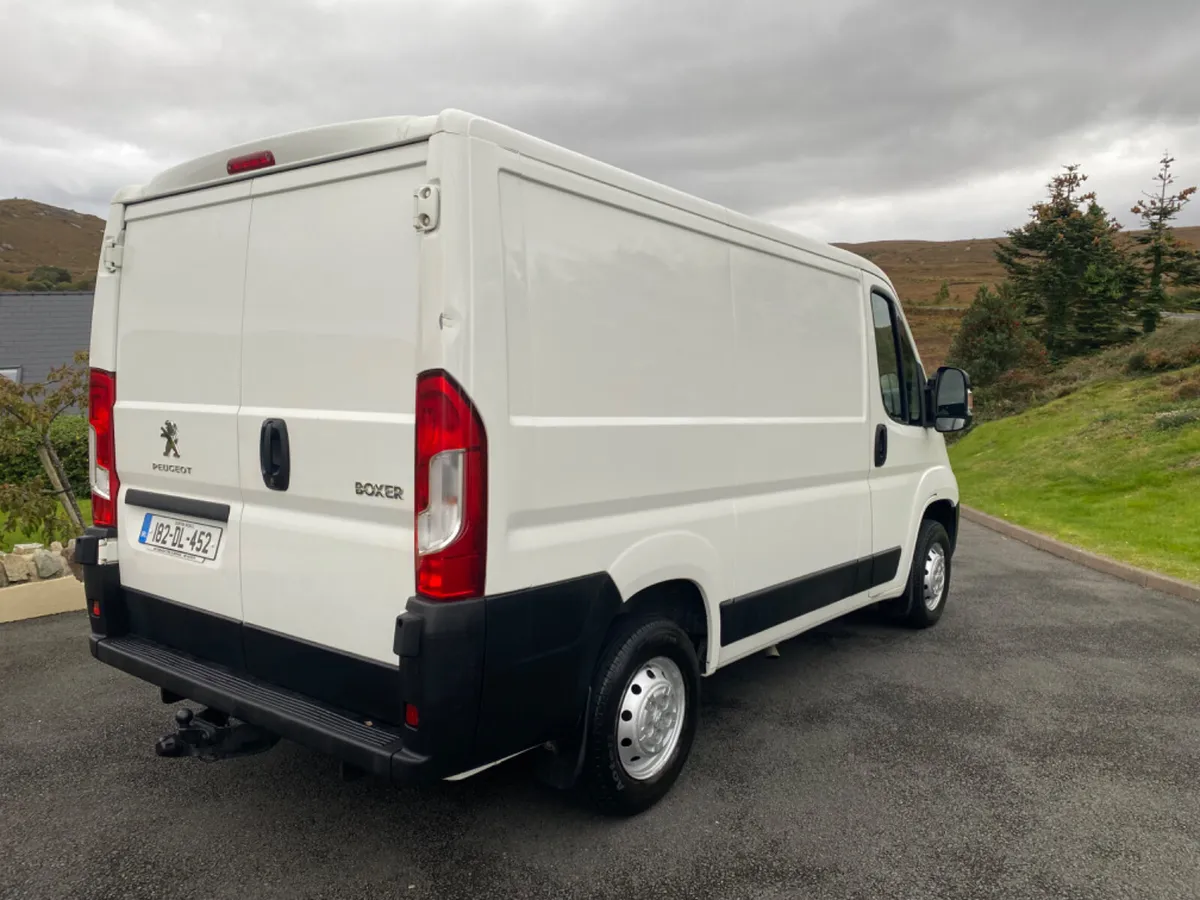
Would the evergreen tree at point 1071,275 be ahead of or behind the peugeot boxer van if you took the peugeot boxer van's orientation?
ahead

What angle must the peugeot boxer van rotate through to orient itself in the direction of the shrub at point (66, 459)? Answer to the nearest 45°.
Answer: approximately 90° to its left

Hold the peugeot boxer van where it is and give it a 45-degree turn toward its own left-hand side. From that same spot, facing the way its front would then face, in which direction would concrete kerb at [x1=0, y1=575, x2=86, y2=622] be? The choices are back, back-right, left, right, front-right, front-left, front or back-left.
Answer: front-left

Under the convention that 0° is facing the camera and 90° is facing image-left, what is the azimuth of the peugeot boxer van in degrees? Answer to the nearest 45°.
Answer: approximately 225°

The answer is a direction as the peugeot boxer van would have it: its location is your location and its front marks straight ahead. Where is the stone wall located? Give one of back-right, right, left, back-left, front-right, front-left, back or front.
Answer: left

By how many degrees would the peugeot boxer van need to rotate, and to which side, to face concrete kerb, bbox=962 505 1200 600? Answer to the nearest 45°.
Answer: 0° — it already faces it

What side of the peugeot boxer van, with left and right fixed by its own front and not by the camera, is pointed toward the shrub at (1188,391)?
front
